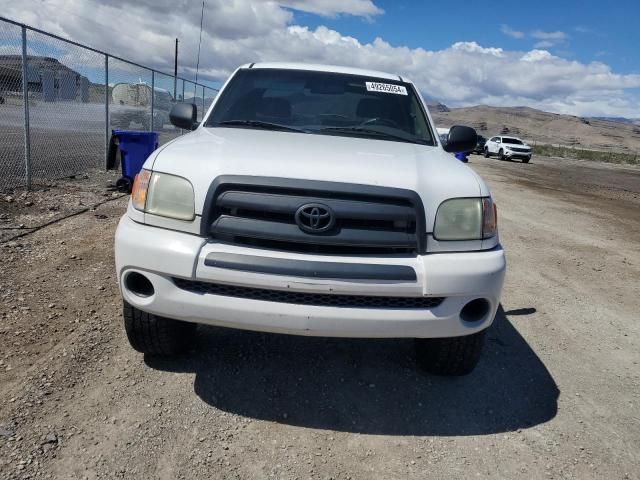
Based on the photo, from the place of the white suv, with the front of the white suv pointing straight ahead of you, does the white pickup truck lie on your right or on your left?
on your right

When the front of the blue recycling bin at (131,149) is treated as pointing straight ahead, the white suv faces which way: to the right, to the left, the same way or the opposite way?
to the right

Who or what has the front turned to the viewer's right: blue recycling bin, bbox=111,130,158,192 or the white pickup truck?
the blue recycling bin

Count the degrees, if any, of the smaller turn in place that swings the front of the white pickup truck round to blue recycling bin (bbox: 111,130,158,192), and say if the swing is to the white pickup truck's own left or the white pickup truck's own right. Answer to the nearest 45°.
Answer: approximately 135° to the white pickup truck's own right

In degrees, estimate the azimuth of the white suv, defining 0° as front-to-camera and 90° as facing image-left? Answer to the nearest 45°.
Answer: approximately 315°

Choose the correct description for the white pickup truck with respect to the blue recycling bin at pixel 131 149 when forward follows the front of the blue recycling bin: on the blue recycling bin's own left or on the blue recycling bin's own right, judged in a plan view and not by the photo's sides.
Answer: on the blue recycling bin's own right

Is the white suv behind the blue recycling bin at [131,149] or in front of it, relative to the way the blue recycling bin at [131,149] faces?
in front

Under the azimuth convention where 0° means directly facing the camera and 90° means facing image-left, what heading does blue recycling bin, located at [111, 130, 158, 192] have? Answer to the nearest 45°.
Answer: approximately 270°

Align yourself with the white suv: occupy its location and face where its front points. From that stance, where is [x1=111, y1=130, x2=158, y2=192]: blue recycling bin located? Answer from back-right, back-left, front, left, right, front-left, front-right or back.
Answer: front-right

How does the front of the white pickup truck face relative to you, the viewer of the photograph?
facing the viewer

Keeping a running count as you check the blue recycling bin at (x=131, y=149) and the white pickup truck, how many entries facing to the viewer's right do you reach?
1

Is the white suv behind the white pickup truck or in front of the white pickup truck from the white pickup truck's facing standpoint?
behind

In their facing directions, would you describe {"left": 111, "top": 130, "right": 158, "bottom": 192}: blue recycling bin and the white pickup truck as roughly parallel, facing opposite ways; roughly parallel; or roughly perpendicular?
roughly perpendicular

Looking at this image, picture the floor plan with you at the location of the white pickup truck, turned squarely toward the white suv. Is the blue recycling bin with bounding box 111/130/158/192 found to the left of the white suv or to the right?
left
